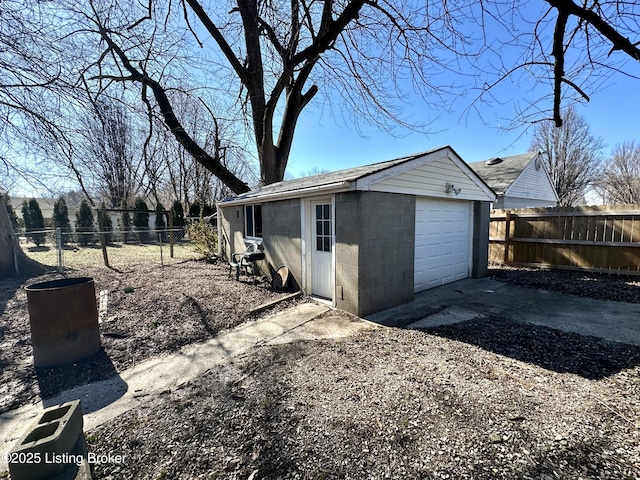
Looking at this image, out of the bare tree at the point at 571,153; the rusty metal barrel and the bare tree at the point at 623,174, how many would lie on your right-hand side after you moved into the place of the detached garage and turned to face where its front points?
1

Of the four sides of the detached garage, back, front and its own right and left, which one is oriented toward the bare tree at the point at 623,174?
left

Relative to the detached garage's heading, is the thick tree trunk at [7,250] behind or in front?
behind

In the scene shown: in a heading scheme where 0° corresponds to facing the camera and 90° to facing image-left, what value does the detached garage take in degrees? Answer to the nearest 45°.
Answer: approximately 315°

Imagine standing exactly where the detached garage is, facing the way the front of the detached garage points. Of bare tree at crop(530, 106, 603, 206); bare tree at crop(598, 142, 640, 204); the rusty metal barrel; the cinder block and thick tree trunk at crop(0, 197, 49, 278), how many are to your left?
2

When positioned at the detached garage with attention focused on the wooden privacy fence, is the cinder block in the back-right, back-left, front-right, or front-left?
back-right

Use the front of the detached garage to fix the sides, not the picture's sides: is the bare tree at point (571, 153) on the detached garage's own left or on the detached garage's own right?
on the detached garage's own left

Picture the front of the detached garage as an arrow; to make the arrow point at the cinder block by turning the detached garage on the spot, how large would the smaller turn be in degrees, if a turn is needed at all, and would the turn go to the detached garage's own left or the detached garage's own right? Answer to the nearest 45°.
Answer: approximately 90° to the detached garage's own right

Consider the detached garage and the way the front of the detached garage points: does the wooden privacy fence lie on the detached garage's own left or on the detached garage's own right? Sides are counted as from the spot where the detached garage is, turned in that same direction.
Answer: on the detached garage's own left
